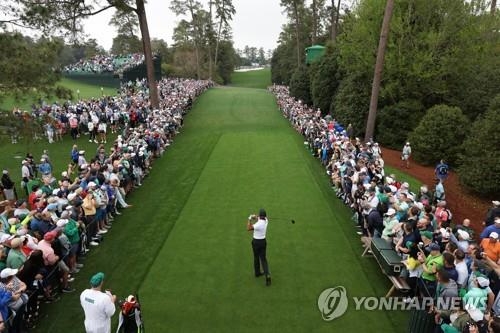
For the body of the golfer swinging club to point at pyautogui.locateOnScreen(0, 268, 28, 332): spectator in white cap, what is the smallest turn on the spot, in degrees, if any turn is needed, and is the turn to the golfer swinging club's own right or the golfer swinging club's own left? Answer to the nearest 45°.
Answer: approximately 90° to the golfer swinging club's own left

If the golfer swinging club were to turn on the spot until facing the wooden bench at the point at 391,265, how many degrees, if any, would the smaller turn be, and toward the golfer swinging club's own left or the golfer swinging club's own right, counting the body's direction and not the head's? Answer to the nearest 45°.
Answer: approximately 135° to the golfer swinging club's own right

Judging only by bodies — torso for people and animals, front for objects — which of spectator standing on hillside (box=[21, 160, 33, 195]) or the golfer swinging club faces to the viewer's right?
the spectator standing on hillside

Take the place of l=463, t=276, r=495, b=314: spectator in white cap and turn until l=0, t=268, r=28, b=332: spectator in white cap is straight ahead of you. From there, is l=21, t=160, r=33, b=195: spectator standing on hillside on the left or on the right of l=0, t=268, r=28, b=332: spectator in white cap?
right

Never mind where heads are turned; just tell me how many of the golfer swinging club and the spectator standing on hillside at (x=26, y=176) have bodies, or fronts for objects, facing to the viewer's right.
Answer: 1

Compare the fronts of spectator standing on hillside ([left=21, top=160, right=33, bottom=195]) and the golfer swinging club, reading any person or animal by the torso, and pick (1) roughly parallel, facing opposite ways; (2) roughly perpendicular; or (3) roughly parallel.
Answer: roughly perpendicular

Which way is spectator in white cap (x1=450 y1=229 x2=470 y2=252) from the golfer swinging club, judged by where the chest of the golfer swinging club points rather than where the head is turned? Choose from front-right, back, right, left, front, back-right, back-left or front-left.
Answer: back-right

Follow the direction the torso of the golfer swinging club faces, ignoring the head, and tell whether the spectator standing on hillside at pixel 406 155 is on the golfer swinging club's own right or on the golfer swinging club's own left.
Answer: on the golfer swinging club's own right

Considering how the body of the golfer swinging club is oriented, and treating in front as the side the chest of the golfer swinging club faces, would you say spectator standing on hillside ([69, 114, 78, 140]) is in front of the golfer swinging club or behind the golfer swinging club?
in front

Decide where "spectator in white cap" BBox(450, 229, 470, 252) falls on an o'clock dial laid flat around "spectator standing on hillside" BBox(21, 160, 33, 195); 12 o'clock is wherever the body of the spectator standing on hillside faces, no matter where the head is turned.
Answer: The spectator in white cap is roughly at 2 o'clock from the spectator standing on hillside.

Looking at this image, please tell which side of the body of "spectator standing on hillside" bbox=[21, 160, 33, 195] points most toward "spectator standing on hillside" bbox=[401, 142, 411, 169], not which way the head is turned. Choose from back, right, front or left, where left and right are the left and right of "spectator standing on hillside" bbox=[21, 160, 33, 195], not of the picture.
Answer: front

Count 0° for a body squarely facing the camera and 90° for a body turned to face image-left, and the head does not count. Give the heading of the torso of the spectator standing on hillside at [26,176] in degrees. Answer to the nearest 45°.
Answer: approximately 270°

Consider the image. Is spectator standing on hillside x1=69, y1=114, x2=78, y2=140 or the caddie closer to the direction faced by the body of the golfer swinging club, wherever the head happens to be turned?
the spectator standing on hillside

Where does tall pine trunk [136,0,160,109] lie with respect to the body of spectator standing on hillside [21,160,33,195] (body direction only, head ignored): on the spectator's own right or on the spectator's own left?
on the spectator's own left

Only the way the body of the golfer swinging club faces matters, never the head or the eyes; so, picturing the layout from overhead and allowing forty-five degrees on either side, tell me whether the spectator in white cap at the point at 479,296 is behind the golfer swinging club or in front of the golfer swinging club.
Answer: behind

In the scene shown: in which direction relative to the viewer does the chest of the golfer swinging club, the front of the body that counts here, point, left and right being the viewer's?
facing away from the viewer and to the left of the viewer
